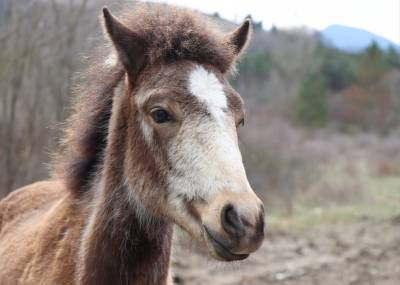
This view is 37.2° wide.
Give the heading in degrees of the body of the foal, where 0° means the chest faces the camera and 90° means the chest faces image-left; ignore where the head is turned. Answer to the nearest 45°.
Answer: approximately 315°

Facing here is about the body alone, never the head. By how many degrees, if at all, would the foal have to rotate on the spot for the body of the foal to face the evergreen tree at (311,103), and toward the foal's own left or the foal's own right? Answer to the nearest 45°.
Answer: approximately 135° to the foal's own left
